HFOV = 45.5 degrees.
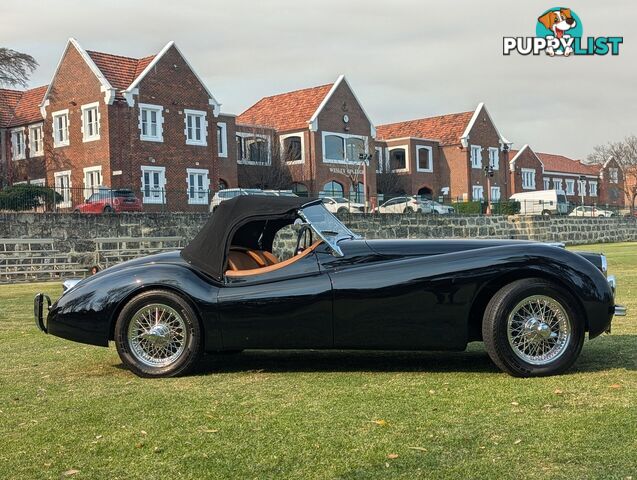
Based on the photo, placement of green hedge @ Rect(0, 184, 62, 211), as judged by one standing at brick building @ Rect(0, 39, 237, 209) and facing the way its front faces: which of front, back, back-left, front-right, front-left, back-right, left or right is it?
front-right

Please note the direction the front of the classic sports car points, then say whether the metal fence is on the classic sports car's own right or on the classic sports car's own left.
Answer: on the classic sports car's own left

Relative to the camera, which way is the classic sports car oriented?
to the viewer's right

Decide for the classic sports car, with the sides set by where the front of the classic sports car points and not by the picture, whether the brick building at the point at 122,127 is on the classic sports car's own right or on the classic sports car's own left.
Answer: on the classic sports car's own left

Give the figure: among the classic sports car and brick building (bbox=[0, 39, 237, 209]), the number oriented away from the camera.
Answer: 0

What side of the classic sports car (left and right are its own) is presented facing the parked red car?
left

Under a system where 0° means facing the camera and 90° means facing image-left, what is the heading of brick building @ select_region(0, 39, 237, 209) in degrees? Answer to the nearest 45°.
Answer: approximately 315°
